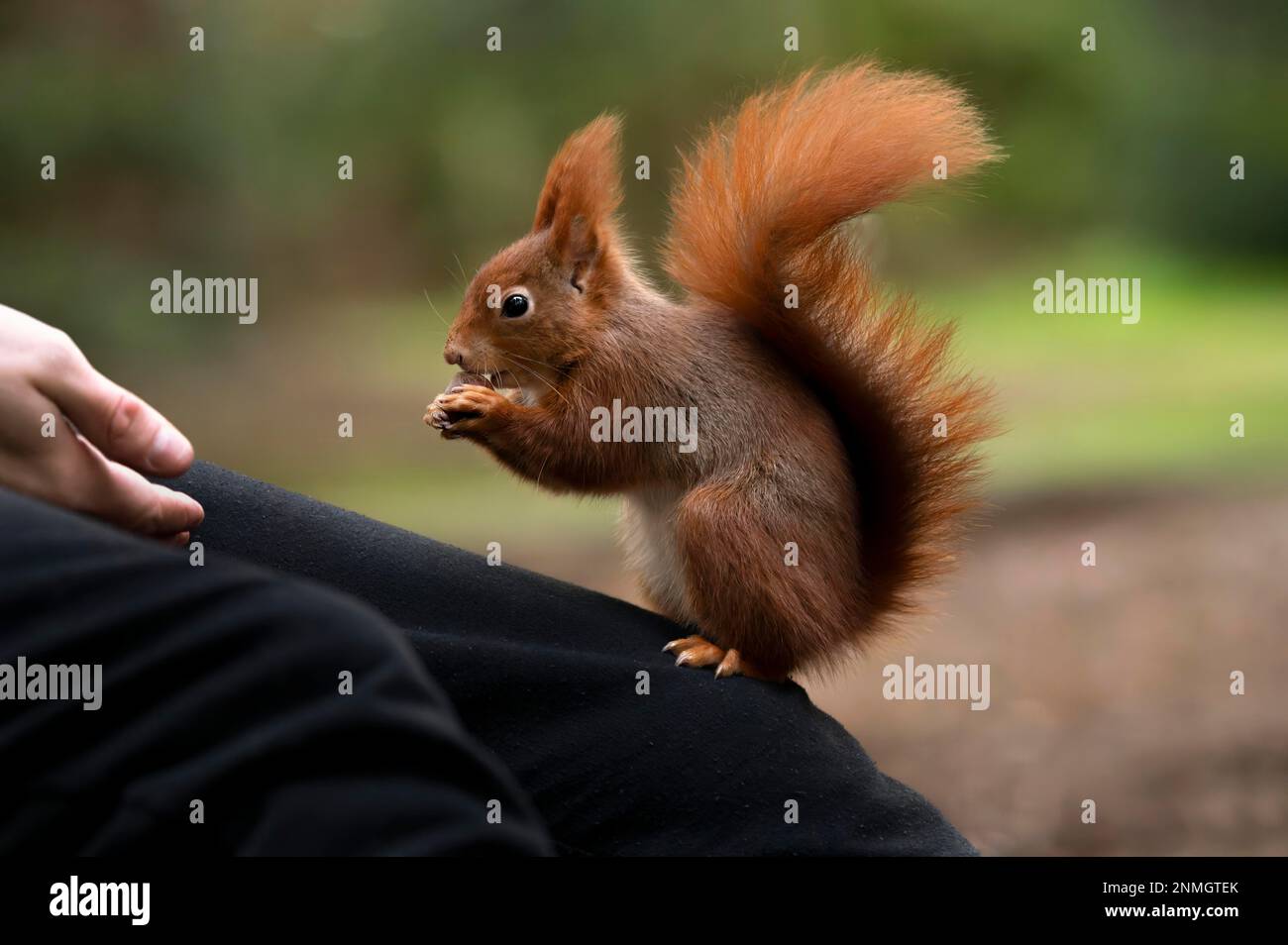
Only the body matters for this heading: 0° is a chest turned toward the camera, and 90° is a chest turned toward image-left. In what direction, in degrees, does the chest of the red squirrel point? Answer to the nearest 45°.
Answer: approximately 90°
